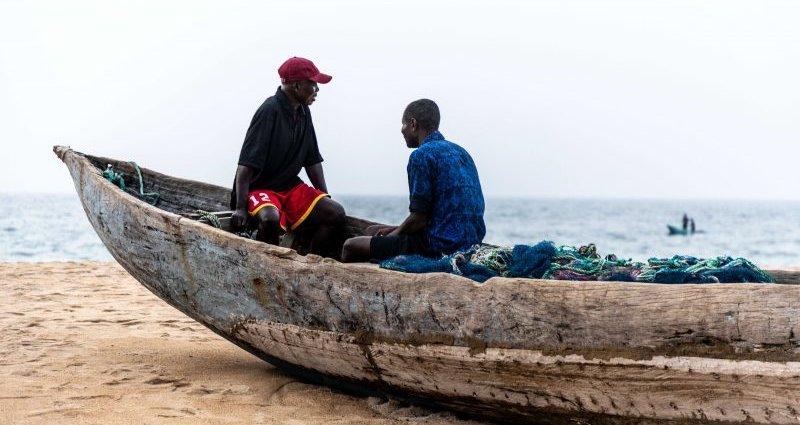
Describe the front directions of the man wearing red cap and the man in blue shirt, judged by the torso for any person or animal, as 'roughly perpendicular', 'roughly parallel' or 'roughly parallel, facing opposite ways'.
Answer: roughly parallel, facing opposite ways

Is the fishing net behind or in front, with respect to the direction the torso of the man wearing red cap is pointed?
in front

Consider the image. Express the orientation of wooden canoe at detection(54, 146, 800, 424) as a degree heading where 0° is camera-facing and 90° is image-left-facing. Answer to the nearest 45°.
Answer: approximately 90°

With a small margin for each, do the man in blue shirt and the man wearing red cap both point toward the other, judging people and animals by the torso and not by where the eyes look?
yes

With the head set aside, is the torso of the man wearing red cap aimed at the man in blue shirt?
yes

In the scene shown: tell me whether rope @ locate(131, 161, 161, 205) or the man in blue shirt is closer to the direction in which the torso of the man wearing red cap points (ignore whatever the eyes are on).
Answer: the man in blue shirt

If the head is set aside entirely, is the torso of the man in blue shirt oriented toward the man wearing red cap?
yes

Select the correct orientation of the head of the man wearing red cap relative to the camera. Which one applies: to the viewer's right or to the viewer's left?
to the viewer's right

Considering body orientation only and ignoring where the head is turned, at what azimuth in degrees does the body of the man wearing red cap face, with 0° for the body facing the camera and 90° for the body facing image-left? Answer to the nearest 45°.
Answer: approximately 315°

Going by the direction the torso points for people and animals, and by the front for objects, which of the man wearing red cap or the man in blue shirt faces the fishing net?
the man wearing red cap
